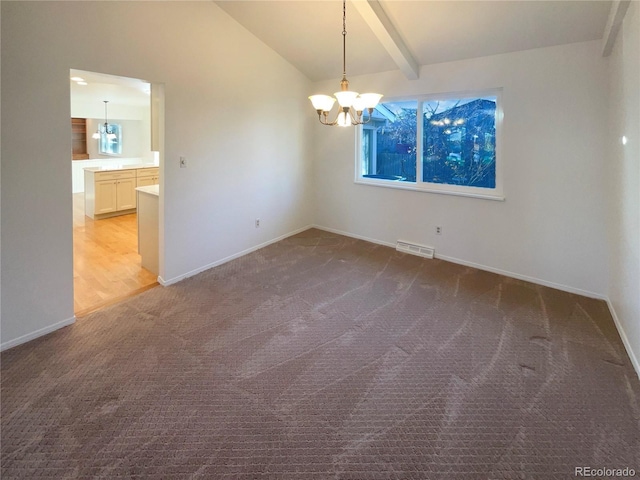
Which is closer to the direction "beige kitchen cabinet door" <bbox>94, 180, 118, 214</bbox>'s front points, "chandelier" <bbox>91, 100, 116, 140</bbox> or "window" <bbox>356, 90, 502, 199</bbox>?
the window

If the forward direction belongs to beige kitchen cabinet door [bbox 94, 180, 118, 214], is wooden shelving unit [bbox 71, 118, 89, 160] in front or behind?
behind

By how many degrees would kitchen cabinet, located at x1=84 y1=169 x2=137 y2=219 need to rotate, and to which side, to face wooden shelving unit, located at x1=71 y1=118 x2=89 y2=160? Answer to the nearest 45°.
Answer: approximately 135° to its left

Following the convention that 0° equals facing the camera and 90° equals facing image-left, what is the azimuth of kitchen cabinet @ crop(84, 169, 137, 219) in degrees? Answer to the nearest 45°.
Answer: approximately 315°

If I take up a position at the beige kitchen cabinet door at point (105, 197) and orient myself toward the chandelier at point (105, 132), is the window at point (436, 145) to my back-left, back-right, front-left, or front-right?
back-right

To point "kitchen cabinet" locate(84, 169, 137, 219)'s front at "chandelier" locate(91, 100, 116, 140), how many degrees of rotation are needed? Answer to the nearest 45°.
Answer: approximately 135° to its left

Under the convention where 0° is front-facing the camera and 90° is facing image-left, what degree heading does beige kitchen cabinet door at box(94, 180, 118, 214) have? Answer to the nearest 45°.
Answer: approximately 315°
